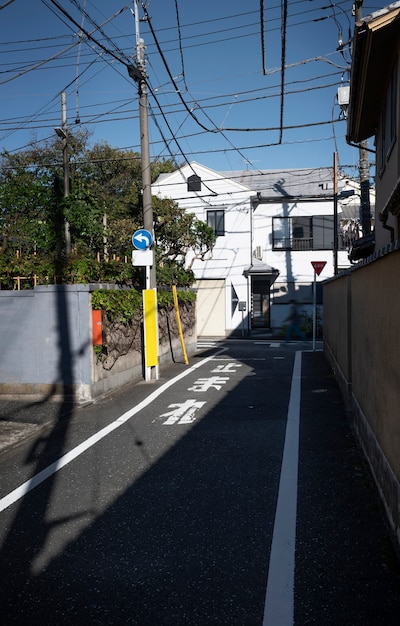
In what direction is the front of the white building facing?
toward the camera

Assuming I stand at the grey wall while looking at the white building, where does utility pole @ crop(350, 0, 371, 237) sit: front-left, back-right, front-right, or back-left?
front-right

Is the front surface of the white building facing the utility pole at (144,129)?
yes

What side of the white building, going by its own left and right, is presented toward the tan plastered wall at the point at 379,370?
front

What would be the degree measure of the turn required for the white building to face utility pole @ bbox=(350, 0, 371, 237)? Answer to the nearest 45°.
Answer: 0° — it already faces it

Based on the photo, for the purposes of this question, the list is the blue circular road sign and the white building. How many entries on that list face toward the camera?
2

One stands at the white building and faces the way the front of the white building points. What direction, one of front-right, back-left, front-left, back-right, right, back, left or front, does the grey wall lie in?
front

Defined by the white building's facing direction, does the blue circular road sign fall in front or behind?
in front

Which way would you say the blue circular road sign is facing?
toward the camera

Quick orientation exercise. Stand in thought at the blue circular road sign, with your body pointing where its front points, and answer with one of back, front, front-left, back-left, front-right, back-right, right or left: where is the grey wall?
front-right
